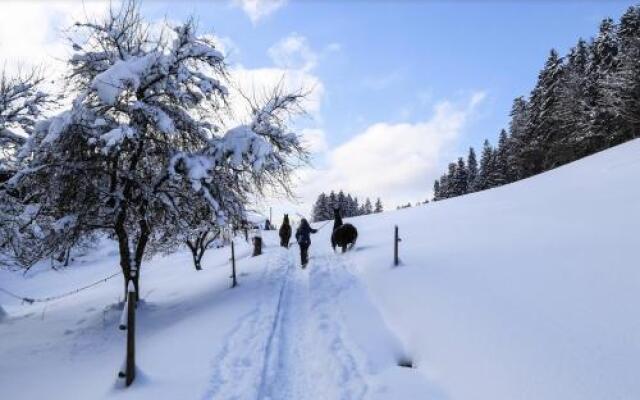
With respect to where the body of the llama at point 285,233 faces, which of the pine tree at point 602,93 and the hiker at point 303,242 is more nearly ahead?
the pine tree

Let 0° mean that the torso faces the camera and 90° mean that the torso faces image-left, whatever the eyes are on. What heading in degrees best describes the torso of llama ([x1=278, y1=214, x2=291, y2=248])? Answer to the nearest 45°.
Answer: approximately 180°

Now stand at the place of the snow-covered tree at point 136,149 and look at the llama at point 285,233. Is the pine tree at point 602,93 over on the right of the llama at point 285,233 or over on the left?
right

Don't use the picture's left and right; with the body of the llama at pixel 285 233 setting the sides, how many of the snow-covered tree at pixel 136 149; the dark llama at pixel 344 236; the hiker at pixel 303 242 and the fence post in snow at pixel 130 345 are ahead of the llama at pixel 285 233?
0

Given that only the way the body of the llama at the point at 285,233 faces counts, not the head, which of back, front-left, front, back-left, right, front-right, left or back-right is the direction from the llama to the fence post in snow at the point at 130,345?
back

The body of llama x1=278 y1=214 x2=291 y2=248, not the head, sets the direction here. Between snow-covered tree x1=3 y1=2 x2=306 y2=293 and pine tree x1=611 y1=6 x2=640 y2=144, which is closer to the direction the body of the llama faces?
the pine tree

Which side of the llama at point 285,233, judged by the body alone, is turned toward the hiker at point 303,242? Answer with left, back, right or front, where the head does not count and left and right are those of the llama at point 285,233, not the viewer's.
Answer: back

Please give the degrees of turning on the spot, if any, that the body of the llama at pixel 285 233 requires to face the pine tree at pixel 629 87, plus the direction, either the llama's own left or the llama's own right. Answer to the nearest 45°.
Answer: approximately 90° to the llama's own right

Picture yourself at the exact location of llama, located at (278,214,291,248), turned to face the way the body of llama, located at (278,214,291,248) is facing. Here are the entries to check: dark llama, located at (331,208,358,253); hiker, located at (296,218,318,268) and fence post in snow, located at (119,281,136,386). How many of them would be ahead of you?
0

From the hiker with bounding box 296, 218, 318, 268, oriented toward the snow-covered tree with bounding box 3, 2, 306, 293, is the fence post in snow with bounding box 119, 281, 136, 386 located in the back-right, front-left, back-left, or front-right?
front-left

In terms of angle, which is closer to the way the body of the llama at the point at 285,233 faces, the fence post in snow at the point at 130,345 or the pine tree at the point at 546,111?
the pine tree

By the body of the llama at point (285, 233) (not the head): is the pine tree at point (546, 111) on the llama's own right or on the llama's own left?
on the llama's own right

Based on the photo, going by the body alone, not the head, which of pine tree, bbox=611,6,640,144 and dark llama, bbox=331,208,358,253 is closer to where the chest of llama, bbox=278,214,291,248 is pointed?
the pine tree

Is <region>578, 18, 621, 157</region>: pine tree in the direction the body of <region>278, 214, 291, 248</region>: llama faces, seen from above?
no
